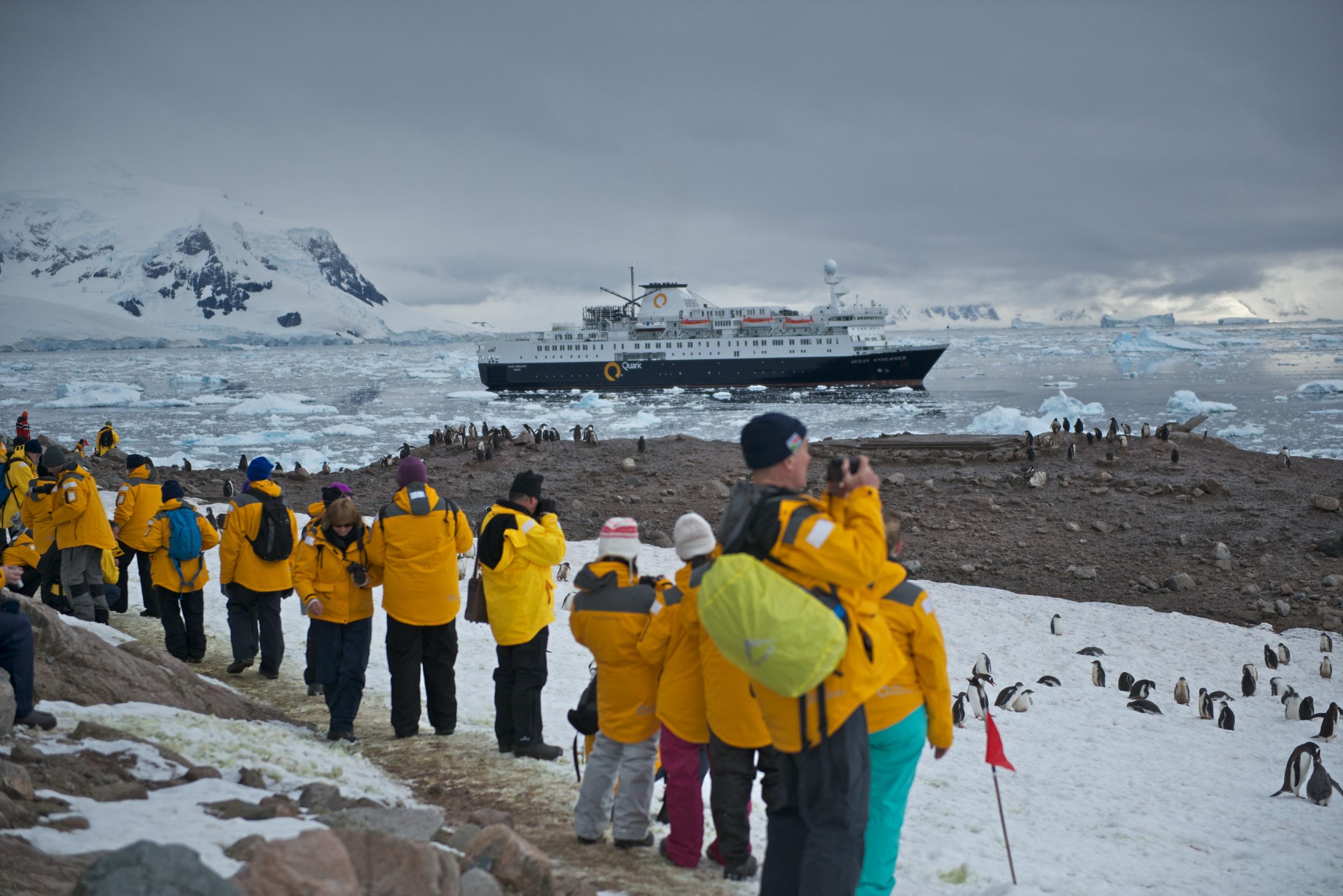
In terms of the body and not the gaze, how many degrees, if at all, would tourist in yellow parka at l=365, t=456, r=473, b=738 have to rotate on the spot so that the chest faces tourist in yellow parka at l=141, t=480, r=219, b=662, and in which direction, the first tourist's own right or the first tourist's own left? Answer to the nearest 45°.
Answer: approximately 45° to the first tourist's own left

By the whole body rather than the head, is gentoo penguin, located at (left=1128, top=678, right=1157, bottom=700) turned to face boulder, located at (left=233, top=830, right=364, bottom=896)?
no

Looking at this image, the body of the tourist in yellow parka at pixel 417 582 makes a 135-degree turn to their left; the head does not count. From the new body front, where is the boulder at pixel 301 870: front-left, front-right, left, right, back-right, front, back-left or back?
front-left

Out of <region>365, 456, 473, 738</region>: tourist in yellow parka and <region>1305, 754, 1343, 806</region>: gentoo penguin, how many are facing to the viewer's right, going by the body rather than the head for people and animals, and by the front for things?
0

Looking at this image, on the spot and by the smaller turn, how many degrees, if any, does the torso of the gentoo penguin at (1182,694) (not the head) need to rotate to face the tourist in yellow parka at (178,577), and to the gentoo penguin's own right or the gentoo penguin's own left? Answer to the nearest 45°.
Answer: approximately 45° to the gentoo penguin's own right

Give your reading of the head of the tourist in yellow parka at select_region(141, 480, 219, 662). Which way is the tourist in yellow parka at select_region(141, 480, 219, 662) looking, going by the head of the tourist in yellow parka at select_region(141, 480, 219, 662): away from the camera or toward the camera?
away from the camera

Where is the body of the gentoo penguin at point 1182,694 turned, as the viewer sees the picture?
toward the camera

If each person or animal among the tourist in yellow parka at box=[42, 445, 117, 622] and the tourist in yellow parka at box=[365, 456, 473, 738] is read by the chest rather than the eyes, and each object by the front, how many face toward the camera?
0

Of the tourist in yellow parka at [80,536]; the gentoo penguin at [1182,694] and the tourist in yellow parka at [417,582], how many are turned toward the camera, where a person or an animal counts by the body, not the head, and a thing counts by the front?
1

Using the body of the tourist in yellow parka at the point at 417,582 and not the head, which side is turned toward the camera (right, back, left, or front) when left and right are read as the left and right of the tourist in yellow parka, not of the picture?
back

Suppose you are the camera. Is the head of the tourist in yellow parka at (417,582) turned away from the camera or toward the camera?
away from the camera

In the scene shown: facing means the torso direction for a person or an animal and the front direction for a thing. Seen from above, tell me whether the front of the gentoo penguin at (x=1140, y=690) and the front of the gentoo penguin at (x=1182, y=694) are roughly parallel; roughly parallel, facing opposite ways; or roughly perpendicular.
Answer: roughly perpendicular
